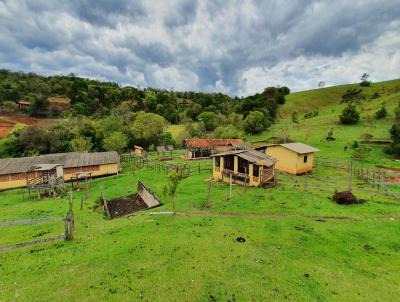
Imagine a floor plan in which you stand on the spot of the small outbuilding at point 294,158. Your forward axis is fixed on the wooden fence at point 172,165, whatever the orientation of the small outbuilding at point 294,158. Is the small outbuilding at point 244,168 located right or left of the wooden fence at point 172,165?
left

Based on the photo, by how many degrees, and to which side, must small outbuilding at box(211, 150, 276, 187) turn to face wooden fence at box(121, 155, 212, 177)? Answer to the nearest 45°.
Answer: approximately 90° to its right

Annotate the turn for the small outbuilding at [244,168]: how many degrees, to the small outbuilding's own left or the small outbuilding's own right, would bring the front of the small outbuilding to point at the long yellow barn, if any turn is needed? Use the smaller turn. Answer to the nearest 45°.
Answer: approximately 45° to the small outbuilding's own right

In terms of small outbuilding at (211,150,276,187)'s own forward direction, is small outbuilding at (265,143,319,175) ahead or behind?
behind

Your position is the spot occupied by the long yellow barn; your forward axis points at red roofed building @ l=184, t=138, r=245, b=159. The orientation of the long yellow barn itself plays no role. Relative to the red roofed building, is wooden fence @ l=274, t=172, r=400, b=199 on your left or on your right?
right

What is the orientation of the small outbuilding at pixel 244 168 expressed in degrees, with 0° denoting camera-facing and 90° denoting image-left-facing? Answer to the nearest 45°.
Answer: approximately 45°

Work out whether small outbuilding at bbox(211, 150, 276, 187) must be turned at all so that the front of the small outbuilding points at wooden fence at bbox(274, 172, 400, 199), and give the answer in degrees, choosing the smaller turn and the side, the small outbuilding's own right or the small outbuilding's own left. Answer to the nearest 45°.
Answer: approximately 135° to the small outbuilding's own left
